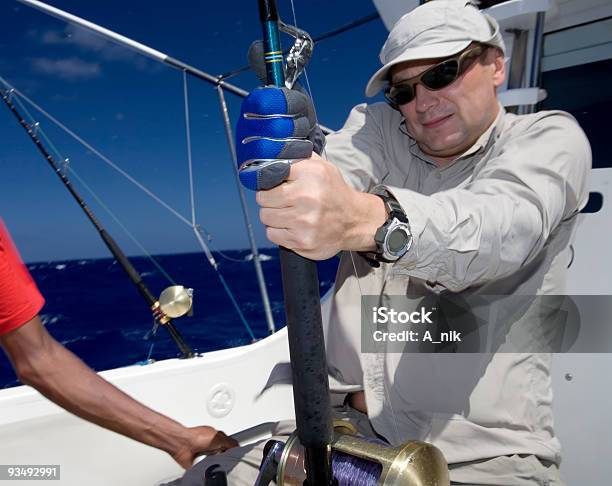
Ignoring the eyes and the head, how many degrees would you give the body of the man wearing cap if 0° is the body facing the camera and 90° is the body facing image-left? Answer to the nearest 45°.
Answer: approximately 45°

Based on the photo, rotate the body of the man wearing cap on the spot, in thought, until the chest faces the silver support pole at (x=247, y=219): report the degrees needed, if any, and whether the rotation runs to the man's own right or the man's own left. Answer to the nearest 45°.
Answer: approximately 90° to the man's own right

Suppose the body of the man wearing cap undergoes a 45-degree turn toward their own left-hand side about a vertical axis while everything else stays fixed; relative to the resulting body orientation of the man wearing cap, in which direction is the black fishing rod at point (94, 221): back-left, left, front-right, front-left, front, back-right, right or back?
back-right

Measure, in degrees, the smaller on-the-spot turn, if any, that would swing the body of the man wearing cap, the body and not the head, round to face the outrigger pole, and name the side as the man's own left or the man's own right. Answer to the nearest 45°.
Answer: approximately 90° to the man's own right
